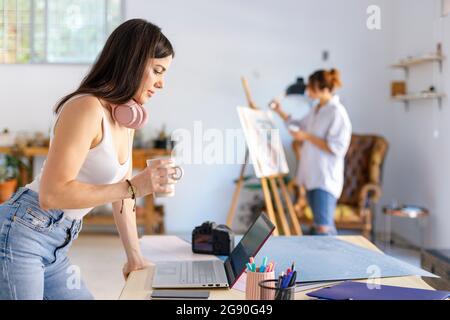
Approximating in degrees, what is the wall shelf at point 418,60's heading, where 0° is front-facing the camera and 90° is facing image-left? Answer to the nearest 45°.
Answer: approximately 45°

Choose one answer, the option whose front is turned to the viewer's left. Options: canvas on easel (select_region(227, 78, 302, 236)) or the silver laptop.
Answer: the silver laptop

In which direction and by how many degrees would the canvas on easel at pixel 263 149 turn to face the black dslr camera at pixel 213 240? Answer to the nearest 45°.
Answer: approximately 45° to its right

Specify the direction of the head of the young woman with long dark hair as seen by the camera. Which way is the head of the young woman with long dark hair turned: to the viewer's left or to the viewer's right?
to the viewer's right

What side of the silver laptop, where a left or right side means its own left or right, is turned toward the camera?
left

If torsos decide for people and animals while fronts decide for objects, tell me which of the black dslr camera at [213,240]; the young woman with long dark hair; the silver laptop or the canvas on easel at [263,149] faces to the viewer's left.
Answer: the silver laptop

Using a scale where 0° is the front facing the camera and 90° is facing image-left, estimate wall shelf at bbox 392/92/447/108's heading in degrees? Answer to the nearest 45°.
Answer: approximately 45°

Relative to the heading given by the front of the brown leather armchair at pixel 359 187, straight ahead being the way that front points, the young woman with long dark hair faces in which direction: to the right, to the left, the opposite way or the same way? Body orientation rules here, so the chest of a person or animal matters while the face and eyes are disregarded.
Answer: to the left
